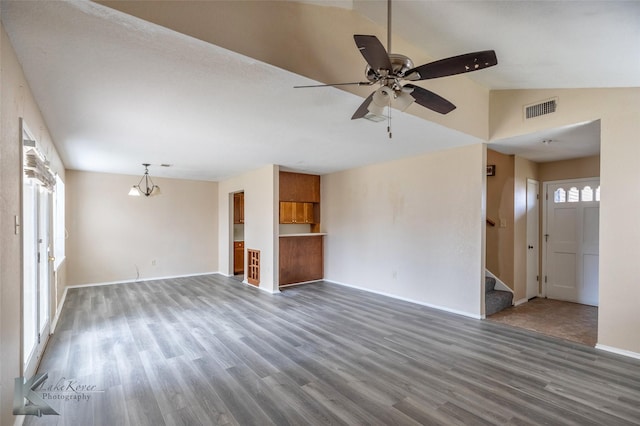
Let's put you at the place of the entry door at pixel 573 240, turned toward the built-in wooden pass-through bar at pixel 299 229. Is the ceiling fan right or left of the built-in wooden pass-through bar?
left

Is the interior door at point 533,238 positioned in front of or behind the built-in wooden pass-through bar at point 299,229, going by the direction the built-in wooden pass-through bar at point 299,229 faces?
in front

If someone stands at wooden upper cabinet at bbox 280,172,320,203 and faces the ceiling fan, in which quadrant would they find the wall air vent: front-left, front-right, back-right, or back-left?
front-left

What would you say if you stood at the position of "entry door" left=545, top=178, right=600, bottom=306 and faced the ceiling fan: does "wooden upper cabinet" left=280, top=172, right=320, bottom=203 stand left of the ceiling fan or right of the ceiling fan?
right

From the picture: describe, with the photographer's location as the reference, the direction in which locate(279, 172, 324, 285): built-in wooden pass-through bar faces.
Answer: facing the viewer and to the right of the viewer

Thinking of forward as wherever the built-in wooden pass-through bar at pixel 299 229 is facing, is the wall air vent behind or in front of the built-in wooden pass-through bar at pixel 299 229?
in front

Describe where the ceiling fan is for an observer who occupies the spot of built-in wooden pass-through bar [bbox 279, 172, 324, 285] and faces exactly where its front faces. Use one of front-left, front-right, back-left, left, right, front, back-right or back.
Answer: front-right
